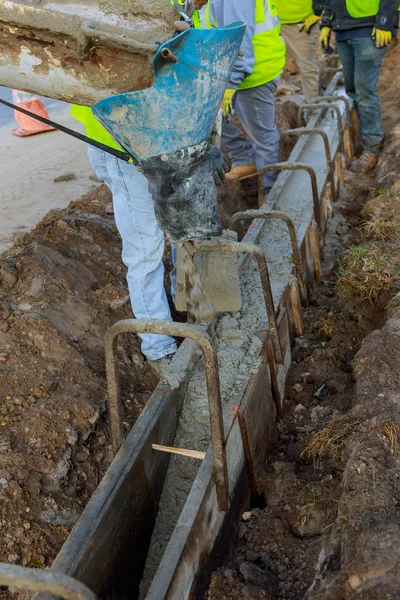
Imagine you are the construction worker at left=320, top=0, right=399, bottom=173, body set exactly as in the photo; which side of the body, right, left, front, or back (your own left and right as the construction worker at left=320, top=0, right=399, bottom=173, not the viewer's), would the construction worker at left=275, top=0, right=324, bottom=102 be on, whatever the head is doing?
right

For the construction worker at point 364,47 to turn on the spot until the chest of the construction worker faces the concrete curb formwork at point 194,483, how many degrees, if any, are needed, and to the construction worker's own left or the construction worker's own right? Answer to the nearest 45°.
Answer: approximately 45° to the construction worker's own left

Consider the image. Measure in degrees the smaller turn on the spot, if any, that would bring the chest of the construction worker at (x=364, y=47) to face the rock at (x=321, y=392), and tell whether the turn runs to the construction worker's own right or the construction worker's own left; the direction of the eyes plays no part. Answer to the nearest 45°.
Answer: approximately 45° to the construction worker's own left

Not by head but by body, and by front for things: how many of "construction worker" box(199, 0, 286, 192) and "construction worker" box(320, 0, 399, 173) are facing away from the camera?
0

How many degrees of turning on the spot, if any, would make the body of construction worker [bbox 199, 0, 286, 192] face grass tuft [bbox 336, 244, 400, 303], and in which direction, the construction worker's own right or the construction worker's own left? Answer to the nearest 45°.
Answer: approximately 90° to the construction worker's own left

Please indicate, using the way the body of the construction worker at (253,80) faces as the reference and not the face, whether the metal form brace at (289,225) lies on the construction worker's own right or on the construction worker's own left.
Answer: on the construction worker's own left

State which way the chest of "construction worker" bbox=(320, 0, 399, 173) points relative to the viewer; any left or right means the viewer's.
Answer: facing the viewer and to the left of the viewer

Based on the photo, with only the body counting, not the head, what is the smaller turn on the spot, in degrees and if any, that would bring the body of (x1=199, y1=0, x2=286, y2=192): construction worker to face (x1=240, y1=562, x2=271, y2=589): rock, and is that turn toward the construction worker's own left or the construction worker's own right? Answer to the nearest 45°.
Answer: approximately 90° to the construction worker's own left
